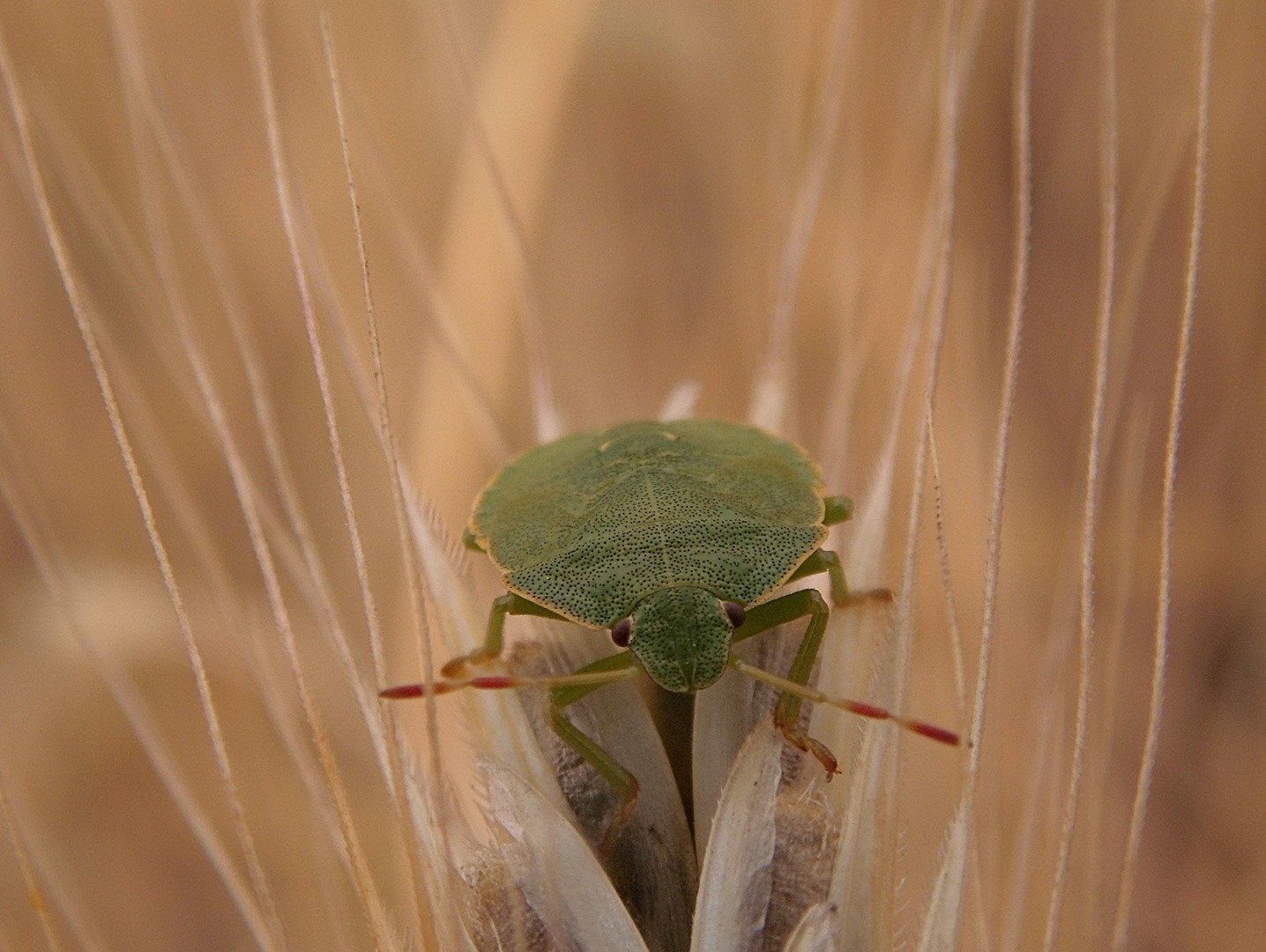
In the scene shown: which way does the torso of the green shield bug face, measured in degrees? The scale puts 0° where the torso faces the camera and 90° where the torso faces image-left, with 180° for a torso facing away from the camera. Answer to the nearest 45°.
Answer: approximately 0°

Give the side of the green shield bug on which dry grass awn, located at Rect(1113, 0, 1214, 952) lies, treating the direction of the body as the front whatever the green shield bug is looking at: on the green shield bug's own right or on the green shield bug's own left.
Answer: on the green shield bug's own left
